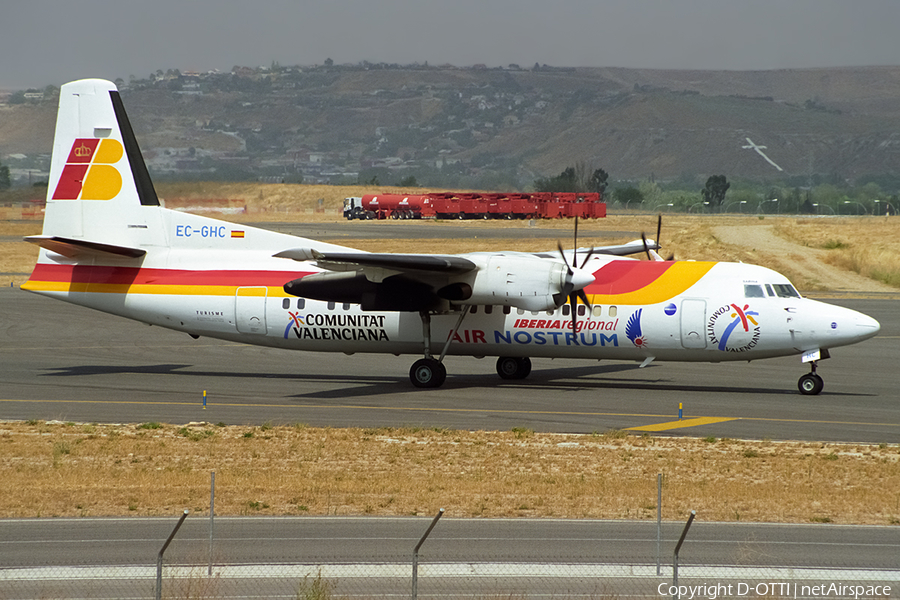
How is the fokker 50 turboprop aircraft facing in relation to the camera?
to the viewer's right
